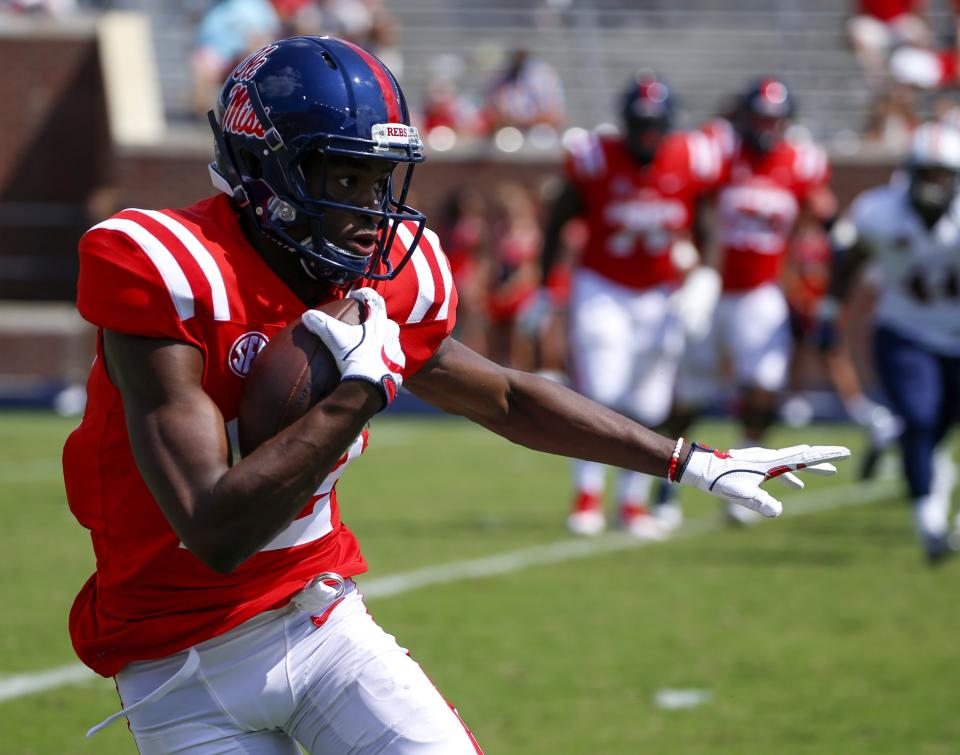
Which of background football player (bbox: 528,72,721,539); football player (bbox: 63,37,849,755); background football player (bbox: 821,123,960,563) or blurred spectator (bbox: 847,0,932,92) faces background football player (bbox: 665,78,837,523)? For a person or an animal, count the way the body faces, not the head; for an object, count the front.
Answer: the blurred spectator

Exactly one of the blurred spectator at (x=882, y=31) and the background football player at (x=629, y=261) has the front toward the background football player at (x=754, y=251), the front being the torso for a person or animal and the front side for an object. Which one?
the blurred spectator

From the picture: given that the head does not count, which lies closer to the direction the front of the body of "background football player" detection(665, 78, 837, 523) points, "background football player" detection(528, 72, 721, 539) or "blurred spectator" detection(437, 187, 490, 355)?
the background football player

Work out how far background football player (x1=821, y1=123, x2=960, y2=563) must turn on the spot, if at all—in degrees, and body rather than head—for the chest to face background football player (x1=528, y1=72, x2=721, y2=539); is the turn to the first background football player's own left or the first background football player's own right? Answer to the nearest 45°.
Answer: approximately 90° to the first background football player's own right

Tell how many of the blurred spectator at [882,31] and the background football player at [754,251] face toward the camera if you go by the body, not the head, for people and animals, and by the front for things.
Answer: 2

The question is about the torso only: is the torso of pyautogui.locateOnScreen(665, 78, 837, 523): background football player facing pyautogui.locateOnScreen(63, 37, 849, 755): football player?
yes

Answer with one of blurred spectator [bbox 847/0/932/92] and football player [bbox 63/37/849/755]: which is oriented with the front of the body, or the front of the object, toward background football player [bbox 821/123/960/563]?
the blurred spectator

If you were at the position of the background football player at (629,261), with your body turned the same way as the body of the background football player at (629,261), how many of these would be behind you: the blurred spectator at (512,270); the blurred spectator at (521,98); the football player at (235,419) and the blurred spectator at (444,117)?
3
